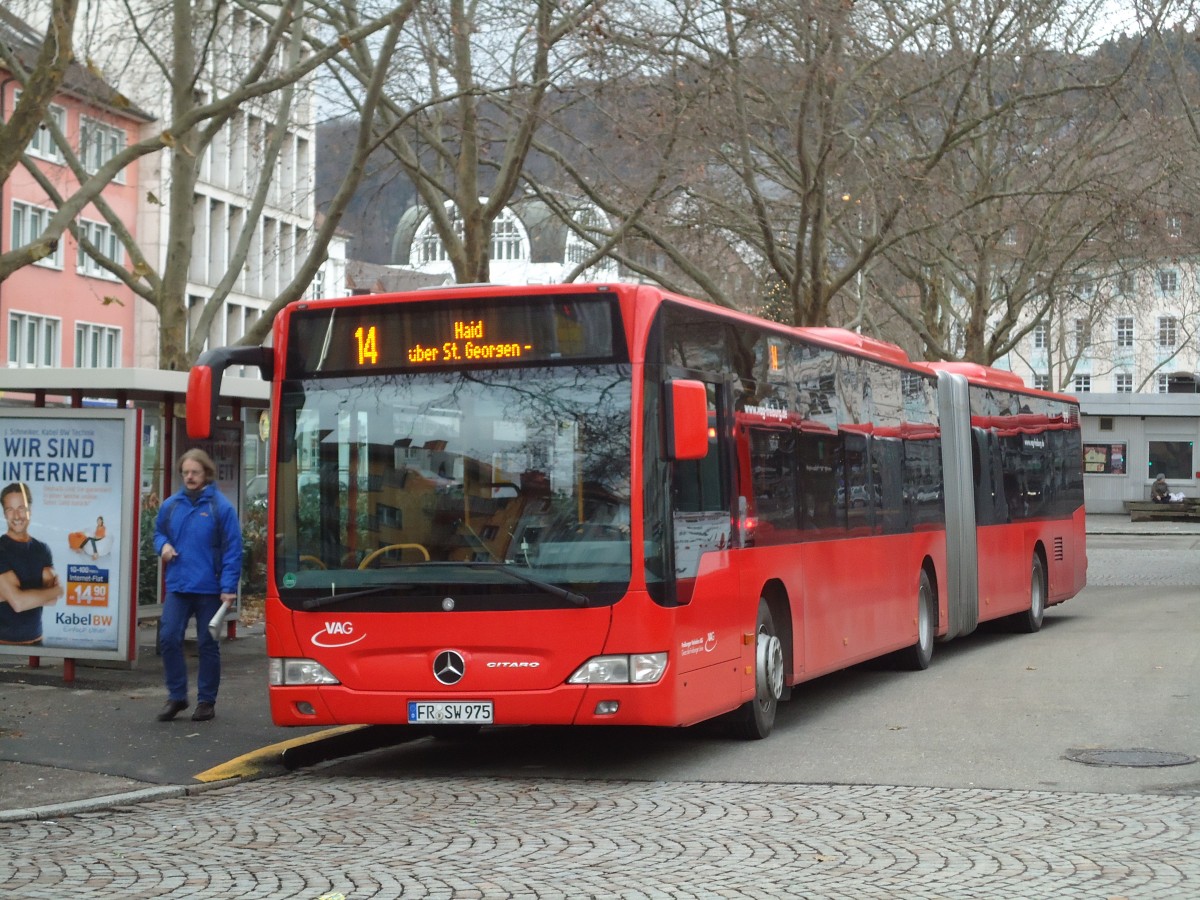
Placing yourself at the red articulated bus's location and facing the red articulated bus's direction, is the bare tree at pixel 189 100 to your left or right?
on your right

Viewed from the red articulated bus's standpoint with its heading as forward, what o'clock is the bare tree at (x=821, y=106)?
The bare tree is roughly at 5 o'clock from the red articulated bus.

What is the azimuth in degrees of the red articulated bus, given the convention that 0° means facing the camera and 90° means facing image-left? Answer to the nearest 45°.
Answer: approximately 45°

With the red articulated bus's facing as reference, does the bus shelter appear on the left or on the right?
on its right

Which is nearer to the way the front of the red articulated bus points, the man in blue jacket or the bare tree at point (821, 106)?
the man in blue jacket

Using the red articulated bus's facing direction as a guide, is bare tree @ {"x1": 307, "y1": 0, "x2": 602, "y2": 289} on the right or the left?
on its right

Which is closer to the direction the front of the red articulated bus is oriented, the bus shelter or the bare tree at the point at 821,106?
the bus shelter
